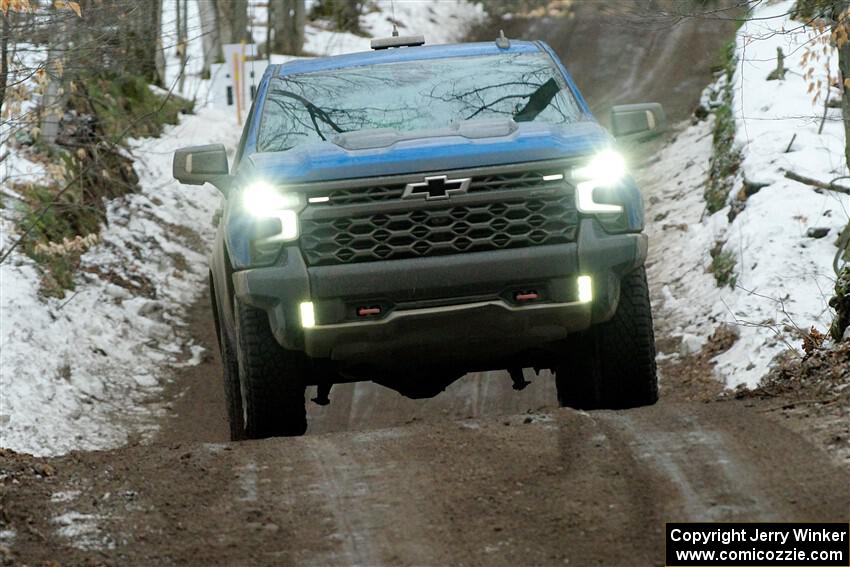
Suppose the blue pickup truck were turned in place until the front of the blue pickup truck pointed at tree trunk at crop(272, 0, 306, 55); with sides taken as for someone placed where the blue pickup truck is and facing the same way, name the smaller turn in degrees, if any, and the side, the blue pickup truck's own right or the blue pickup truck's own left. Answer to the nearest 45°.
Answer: approximately 180°

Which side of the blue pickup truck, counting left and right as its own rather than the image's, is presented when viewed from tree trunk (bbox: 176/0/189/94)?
back

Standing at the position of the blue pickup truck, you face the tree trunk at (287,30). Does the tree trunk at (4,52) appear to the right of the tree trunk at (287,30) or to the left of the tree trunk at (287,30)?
left

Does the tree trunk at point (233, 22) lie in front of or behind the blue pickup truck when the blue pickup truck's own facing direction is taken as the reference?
behind

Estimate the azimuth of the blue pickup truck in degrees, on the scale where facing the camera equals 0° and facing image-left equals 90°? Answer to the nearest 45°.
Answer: approximately 0°

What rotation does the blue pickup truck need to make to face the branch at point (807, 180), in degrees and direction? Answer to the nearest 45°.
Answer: approximately 135° to its left

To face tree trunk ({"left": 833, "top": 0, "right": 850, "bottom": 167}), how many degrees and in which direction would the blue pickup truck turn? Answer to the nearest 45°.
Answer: approximately 135° to its left

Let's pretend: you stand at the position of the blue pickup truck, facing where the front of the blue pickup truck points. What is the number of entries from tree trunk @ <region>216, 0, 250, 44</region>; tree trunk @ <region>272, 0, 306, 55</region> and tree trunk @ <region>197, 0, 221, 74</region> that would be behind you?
3

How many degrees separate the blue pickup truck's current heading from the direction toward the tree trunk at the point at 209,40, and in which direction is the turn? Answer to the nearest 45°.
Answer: approximately 180°

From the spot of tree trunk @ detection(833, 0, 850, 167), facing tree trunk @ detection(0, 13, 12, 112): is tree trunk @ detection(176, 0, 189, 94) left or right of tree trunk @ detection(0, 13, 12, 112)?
right
